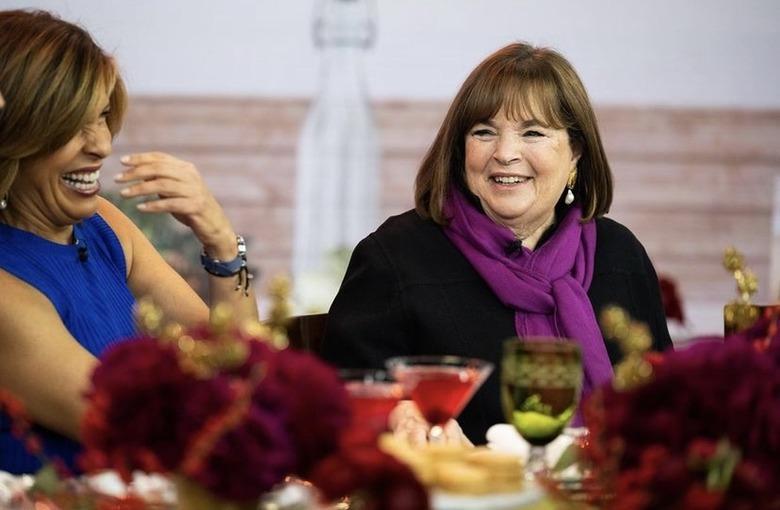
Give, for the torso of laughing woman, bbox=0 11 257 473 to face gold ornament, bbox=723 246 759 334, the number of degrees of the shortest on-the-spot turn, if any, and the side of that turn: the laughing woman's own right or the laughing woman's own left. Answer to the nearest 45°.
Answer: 0° — they already face it

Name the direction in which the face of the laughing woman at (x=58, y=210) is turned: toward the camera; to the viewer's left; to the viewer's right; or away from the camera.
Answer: to the viewer's right

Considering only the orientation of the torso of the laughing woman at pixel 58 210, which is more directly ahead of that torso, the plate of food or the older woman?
the plate of food

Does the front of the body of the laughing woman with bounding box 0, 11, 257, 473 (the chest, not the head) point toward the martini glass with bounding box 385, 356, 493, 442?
yes

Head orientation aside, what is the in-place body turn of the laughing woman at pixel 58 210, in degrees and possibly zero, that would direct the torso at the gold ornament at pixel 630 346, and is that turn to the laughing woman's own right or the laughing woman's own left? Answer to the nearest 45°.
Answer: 0° — they already face it

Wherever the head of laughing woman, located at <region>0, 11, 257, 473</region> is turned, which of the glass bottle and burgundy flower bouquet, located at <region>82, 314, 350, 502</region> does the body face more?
the burgundy flower bouquet

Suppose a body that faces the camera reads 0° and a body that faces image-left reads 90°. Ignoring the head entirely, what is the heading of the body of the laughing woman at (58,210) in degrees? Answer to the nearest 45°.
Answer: approximately 315°

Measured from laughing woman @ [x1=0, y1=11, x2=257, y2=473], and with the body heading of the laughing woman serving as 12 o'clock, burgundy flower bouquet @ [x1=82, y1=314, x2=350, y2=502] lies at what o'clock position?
The burgundy flower bouquet is roughly at 1 o'clock from the laughing woman.

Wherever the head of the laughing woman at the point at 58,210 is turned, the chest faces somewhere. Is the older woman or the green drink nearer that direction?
the green drink

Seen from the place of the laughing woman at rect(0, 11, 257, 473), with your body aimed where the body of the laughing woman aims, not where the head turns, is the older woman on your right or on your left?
on your left

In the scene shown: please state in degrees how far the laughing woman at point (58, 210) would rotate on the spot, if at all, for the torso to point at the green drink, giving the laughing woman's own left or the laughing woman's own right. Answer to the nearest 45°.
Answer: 0° — they already face it
